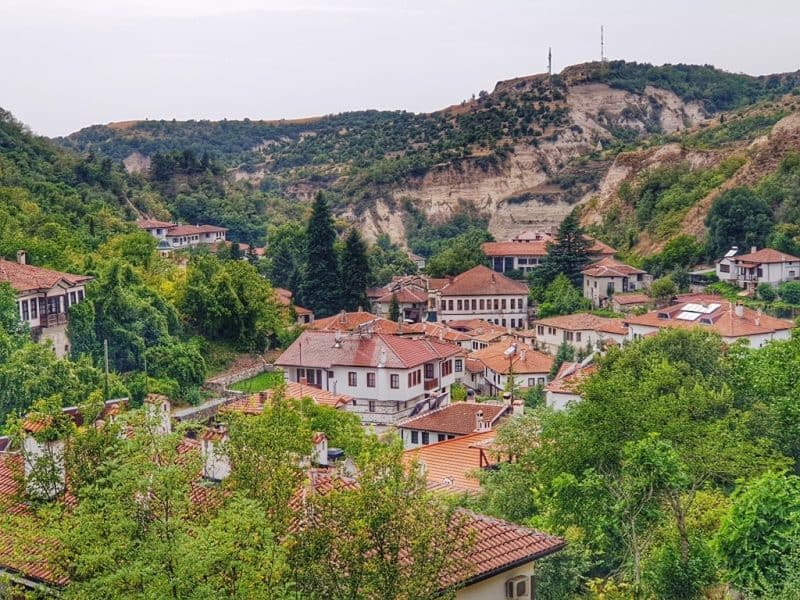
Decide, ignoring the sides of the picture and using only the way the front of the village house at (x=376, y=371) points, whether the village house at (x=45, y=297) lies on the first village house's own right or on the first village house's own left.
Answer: on the first village house's own right

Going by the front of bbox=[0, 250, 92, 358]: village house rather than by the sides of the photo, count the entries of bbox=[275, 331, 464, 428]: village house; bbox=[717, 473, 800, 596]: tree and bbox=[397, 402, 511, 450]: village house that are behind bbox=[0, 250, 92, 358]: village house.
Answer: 0

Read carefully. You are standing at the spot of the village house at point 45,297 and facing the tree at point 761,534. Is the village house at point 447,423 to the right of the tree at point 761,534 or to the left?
left

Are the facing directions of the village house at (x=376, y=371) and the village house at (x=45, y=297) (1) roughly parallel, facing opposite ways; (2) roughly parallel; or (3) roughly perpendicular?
roughly parallel

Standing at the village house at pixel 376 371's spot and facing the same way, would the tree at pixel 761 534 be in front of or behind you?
in front

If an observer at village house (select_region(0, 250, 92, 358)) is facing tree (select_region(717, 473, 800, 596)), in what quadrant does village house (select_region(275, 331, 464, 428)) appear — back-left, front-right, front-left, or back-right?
front-left

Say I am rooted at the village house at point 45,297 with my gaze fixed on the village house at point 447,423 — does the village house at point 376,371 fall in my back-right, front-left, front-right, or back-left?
front-left

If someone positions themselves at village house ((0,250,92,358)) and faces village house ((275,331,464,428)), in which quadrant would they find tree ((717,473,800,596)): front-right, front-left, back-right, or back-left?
front-right

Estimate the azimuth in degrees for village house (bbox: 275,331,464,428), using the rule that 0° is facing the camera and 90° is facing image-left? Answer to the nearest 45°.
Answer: approximately 315°

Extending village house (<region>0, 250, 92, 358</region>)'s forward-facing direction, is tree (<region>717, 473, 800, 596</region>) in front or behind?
in front

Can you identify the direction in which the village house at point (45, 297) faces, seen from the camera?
facing the viewer and to the right of the viewer

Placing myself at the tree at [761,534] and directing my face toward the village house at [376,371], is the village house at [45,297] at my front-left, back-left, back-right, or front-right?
front-left

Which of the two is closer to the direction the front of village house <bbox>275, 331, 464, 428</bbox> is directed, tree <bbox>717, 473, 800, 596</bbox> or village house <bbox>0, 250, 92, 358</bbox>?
the tree

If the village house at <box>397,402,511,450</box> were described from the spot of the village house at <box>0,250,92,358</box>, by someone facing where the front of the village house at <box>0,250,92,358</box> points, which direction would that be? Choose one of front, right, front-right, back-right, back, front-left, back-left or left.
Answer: front

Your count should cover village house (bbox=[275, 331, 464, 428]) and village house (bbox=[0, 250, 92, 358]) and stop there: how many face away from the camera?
0

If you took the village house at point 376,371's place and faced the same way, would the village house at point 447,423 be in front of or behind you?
in front
